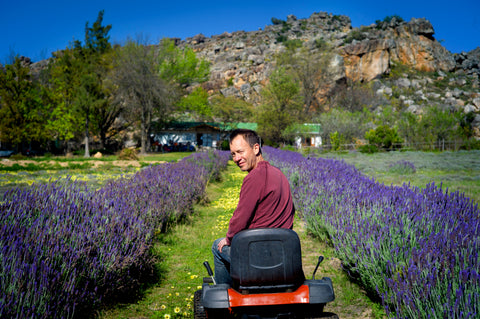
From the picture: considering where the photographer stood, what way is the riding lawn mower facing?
facing away from the viewer

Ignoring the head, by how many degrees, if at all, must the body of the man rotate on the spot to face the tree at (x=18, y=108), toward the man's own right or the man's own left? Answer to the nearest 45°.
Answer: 0° — they already face it

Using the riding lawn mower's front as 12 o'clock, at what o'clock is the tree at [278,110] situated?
The tree is roughly at 12 o'clock from the riding lawn mower.

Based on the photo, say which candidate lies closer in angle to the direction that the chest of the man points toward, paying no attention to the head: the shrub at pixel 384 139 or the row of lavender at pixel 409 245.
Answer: the shrub

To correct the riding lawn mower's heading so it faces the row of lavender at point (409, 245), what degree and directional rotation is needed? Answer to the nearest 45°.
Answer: approximately 45° to its right

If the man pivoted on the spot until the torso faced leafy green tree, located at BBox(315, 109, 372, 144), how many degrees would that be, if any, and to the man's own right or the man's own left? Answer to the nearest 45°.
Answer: approximately 45° to the man's own right

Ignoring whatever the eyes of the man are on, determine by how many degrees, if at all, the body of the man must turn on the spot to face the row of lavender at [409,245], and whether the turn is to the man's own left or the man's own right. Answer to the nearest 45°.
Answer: approximately 90° to the man's own right

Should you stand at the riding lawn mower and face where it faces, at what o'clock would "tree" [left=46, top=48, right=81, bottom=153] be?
The tree is roughly at 11 o'clock from the riding lawn mower.

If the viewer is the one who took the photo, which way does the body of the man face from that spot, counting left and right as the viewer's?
facing away from the viewer and to the left of the viewer

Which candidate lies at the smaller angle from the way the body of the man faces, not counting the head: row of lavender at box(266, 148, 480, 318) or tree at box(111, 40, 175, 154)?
the tree

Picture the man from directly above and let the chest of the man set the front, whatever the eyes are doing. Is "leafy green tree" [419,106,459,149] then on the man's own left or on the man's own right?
on the man's own right
